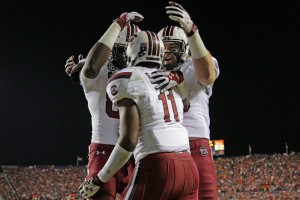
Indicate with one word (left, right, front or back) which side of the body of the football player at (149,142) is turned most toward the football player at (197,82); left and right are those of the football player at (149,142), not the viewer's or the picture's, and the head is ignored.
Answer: right

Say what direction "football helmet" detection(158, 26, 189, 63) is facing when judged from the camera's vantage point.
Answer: facing the viewer and to the left of the viewer

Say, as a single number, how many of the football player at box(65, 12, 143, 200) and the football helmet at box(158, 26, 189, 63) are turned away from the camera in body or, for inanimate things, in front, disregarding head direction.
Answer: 0

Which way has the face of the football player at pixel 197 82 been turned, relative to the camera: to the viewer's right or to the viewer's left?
to the viewer's left

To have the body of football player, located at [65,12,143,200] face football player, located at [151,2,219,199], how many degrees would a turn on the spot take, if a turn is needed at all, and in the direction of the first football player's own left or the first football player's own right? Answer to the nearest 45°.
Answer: approximately 45° to the first football player's own left

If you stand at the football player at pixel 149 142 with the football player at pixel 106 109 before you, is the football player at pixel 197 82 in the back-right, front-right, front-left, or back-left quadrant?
front-right

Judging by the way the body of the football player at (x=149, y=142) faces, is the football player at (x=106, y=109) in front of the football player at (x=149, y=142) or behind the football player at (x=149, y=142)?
in front

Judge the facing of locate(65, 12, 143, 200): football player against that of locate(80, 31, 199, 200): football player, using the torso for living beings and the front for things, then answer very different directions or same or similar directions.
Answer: very different directions

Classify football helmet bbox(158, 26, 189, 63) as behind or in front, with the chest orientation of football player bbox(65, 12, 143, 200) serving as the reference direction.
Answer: in front

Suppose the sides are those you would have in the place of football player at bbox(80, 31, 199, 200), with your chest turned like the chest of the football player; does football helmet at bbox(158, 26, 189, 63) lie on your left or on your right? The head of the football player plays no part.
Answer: on your right

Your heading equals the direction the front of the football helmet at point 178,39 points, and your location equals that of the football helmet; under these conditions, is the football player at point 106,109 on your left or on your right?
on your right

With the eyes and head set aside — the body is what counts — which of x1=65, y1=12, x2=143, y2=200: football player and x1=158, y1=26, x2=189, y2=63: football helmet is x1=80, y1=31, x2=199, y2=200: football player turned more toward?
the football player

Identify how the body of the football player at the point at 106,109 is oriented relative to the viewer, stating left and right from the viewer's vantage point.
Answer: facing the viewer and to the right of the viewer

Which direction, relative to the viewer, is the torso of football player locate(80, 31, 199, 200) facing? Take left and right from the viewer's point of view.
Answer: facing away from the viewer and to the left of the viewer
